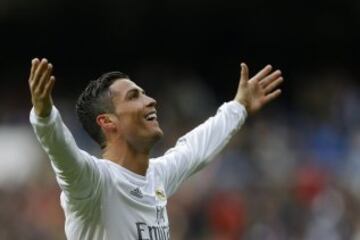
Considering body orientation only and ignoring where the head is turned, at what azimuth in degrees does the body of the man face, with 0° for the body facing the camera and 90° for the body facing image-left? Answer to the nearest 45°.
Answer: approximately 315°
